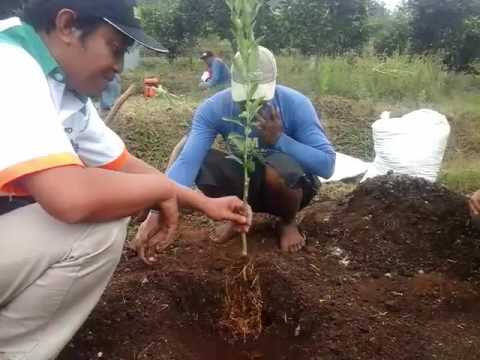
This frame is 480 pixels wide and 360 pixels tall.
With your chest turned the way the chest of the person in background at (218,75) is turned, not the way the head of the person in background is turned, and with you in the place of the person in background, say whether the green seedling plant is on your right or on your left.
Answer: on your left

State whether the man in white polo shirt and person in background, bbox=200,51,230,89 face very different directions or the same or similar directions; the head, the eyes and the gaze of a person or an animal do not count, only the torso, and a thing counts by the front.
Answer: very different directions

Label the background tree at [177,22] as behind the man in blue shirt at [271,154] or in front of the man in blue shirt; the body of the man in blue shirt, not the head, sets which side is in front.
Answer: behind

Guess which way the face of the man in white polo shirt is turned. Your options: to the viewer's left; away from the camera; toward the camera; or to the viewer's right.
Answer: to the viewer's right

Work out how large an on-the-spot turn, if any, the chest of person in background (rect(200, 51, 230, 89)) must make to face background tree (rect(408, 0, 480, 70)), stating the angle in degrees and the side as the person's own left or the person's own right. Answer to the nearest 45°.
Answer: approximately 180°

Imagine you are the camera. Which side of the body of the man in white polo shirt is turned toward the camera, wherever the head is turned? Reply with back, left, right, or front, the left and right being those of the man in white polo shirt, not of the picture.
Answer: right

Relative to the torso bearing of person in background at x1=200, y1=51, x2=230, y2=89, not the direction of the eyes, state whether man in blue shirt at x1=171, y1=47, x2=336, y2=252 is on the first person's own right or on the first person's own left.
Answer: on the first person's own left

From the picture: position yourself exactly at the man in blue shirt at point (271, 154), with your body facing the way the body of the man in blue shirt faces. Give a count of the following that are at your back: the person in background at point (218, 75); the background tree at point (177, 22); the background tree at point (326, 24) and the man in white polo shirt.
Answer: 3

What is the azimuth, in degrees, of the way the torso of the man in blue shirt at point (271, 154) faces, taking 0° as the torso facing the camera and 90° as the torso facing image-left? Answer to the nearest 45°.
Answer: approximately 0°
